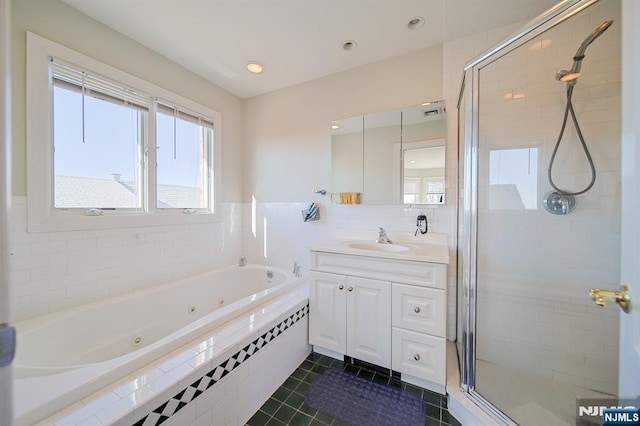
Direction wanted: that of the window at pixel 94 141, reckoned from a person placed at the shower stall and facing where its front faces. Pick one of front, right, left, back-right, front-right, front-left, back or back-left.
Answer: front

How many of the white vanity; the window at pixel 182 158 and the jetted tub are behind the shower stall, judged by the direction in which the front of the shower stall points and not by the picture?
0

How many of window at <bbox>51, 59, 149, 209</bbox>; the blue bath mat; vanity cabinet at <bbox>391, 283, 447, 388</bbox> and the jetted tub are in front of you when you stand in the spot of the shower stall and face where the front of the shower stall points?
4

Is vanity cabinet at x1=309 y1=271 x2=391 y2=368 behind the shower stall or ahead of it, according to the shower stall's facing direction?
ahead

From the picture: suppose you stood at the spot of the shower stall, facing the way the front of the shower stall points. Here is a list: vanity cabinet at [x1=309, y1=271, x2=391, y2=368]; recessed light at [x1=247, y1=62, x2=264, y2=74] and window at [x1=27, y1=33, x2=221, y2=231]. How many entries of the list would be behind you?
0

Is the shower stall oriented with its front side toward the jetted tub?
yes

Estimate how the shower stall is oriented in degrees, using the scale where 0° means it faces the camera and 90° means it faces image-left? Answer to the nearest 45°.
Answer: approximately 45°

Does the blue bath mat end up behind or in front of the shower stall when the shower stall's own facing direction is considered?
in front

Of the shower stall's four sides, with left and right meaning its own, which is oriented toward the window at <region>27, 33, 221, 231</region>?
front

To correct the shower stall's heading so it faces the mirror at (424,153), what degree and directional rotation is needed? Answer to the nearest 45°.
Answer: approximately 45° to its right
